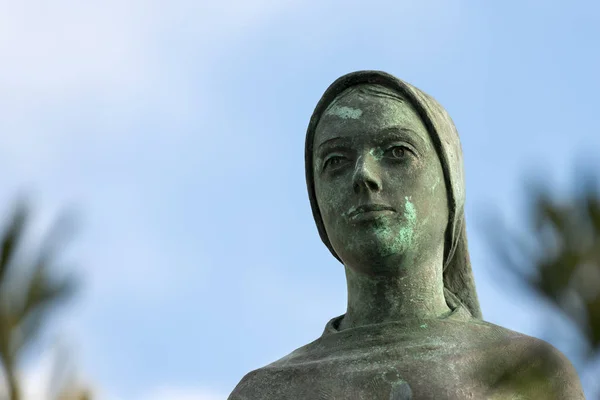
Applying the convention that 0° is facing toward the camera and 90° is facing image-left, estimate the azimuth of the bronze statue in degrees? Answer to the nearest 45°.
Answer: approximately 0°
